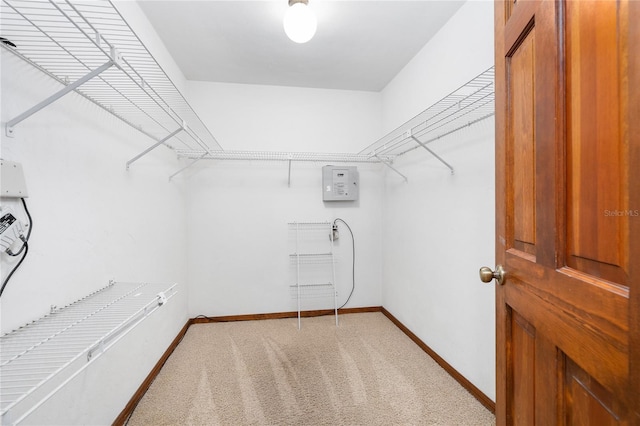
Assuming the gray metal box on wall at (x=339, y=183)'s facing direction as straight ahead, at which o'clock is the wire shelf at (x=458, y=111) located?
The wire shelf is roughly at 11 o'clock from the gray metal box on wall.

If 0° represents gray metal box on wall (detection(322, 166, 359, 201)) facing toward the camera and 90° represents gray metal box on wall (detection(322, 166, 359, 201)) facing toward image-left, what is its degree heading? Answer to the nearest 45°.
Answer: approximately 0°

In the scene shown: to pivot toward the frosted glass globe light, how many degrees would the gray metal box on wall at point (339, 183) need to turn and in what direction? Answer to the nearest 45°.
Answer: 0° — it already faces it

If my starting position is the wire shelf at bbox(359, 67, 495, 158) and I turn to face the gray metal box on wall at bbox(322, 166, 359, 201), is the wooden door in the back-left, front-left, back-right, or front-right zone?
back-left

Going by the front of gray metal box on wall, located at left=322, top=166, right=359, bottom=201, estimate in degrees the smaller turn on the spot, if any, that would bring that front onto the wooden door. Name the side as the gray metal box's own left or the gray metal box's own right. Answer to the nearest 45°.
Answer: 0° — it already faces it
